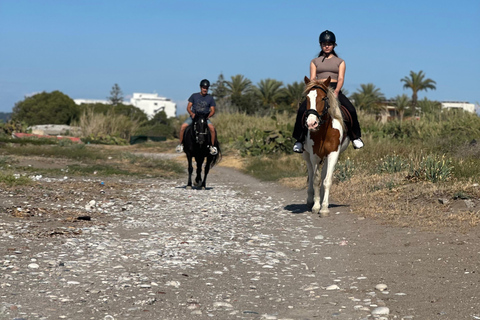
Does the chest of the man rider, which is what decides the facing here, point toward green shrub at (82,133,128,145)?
no

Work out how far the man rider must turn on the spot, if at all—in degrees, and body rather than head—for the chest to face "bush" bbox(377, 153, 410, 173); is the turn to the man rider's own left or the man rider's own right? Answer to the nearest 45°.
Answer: approximately 90° to the man rider's own left

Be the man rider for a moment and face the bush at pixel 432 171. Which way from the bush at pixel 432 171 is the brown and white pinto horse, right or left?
right

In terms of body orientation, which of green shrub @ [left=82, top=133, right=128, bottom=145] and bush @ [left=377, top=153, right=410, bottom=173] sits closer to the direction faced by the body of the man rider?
the bush

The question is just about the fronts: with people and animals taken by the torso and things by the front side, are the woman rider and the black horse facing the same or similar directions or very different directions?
same or similar directions

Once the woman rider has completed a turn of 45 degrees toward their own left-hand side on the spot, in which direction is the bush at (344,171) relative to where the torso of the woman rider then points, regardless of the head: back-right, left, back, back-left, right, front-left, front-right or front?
back-left

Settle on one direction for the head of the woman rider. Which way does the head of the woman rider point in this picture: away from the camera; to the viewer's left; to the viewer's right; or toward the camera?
toward the camera

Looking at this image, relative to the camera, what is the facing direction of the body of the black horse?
toward the camera

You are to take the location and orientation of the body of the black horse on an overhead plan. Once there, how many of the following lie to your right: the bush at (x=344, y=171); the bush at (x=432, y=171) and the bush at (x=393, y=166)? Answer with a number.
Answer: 0

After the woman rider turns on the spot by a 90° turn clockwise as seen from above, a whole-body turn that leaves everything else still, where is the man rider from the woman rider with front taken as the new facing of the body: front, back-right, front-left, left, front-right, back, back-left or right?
front-right

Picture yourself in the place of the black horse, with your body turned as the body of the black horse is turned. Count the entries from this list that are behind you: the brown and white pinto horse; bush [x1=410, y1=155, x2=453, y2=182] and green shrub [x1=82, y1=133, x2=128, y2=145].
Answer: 1

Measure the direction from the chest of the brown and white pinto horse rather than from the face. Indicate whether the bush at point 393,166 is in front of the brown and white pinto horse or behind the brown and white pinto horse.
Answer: behind

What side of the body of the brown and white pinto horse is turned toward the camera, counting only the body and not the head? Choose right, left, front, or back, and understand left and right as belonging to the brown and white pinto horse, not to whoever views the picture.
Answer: front

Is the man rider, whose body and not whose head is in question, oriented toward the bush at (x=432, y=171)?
no

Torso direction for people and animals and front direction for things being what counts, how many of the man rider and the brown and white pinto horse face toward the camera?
2

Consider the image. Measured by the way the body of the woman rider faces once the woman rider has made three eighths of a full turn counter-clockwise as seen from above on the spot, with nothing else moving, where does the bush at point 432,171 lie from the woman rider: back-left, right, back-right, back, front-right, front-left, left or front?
front

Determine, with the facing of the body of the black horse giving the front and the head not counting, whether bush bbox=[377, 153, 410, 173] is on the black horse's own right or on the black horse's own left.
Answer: on the black horse's own left

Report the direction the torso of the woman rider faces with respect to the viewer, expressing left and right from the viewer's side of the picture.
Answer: facing the viewer

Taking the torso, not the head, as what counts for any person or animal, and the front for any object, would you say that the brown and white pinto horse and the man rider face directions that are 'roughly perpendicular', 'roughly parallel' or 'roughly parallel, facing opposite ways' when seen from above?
roughly parallel
